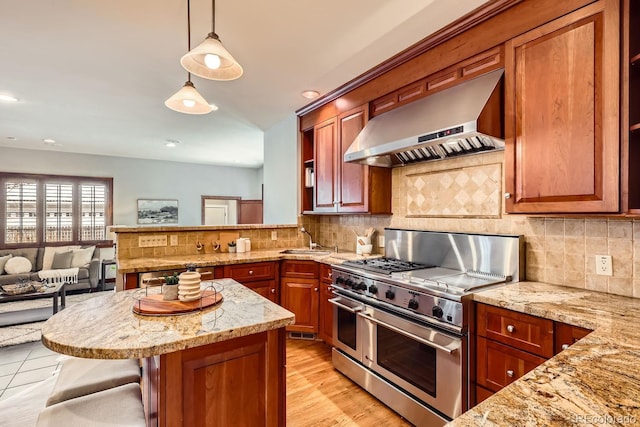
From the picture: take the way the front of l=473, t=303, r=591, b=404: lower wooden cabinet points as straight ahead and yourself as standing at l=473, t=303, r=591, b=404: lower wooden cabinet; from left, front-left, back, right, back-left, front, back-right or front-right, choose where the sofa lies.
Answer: front-right

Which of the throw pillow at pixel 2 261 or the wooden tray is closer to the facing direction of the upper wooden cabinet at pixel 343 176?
the wooden tray

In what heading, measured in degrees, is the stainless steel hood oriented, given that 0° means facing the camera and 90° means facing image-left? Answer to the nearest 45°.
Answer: approximately 45°

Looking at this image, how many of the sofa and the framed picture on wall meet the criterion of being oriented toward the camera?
2

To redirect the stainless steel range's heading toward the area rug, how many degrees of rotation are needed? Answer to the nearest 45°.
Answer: approximately 45° to its right

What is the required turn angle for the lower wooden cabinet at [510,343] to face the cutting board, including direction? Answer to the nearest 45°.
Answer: approximately 45° to its right

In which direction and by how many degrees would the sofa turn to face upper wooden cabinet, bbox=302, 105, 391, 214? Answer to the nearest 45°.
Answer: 0° — it already faces it

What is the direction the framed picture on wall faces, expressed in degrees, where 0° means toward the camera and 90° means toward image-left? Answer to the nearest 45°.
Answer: approximately 0°

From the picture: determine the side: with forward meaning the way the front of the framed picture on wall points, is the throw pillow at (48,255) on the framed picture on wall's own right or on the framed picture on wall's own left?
on the framed picture on wall's own right

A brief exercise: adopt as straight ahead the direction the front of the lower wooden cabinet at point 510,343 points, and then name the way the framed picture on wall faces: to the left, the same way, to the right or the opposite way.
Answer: to the left

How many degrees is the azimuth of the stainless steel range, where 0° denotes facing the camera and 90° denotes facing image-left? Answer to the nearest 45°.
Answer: approximately 45°
